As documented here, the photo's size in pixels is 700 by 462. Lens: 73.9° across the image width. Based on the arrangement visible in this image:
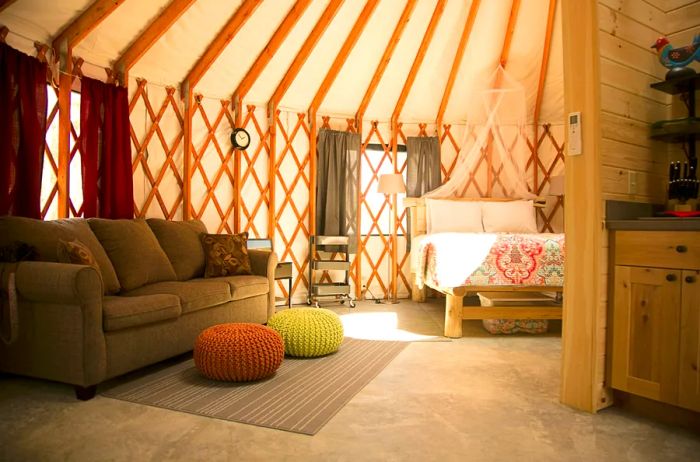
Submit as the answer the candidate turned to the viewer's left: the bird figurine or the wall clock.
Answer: the bird figurine

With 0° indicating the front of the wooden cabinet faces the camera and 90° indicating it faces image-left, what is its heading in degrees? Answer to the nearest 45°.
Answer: approximately 45°

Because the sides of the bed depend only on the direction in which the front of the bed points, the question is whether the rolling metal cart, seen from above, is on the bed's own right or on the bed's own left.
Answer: on the bed's own right

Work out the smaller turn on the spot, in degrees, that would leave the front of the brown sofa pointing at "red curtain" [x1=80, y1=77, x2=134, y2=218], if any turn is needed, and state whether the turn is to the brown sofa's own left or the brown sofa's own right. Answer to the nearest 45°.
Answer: approximately 135° to the brown sofa's own left

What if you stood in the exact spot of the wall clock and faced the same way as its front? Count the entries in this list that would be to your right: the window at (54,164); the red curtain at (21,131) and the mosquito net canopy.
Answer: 2

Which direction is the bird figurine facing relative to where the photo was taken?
to the viewer's left

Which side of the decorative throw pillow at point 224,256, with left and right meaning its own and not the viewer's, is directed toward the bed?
left

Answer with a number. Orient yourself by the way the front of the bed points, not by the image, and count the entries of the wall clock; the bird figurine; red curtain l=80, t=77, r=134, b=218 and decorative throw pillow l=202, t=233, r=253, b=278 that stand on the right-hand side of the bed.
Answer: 3

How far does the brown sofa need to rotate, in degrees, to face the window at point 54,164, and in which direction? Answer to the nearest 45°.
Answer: approximately 135° to its left

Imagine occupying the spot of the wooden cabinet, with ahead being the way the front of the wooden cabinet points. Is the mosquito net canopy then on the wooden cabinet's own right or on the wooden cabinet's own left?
on the wooden cabinet's own right

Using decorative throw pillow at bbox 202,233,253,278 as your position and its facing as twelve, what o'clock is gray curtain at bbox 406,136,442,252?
The gray curtain is roughly at 8 o'clock from the decorative throw pillow.

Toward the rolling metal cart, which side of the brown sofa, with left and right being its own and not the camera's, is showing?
left

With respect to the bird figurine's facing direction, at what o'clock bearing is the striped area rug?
The striped area rug is roughly at 11 o'clock from the bird figurine.

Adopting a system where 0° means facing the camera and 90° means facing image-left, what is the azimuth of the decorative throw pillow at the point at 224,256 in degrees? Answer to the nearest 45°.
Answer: approximately 0°
